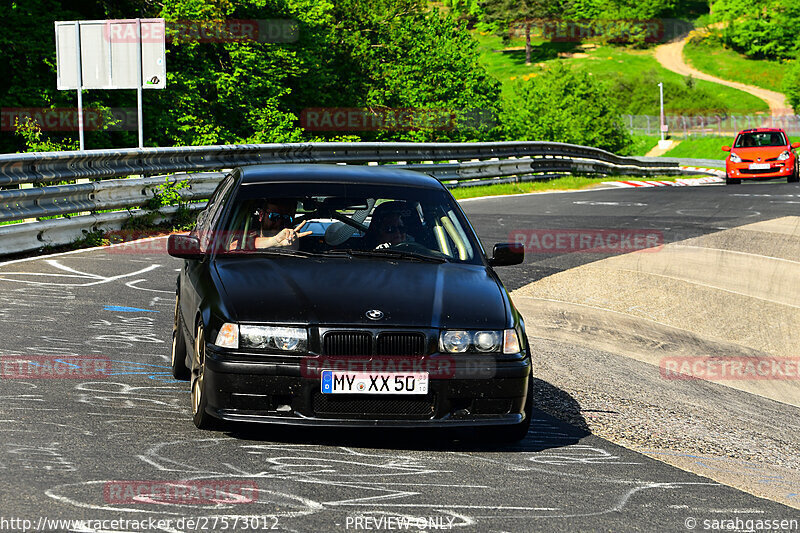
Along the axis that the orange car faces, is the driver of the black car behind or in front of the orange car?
in front

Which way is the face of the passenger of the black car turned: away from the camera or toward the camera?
toward the camera

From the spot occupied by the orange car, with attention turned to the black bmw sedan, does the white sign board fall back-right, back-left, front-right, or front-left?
front-right

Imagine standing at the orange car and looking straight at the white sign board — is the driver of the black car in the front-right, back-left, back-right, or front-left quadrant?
front-left

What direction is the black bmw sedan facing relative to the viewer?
toward the camera

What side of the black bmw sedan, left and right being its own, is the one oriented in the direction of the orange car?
back

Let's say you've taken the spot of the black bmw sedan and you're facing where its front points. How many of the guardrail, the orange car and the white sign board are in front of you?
0

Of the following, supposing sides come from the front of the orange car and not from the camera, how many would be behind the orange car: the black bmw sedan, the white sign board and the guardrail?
0

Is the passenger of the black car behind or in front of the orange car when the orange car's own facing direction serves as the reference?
in front

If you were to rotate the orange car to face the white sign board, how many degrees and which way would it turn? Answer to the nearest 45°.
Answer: approximately 45° to its right

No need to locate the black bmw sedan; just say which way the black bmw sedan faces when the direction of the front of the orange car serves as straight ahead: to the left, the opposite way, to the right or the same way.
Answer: the same way

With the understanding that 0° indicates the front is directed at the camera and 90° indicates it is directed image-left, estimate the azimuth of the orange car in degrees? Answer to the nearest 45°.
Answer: approximately 0°

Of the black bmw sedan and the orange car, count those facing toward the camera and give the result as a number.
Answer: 2
